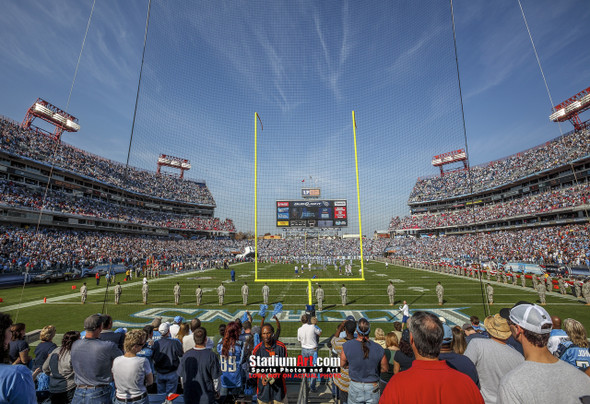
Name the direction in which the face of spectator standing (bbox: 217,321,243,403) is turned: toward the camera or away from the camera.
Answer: away from the camera

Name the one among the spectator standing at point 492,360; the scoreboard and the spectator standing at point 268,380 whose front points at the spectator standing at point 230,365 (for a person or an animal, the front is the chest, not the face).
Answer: the scoreboard

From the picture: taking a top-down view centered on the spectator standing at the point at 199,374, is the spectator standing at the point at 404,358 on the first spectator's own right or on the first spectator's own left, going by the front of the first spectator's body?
on the first spectator's own right

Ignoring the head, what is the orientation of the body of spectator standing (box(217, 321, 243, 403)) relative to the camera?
away from the camera

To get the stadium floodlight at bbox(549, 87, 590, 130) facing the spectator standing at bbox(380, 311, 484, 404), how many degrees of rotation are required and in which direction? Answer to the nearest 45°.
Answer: approximately 45° to its left

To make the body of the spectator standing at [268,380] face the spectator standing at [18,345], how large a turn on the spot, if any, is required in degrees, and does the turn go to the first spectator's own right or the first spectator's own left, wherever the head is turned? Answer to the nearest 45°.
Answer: approximately 90° to the first spectator's own right

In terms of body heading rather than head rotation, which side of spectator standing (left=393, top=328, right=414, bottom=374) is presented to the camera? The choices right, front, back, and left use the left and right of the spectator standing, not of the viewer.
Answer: back

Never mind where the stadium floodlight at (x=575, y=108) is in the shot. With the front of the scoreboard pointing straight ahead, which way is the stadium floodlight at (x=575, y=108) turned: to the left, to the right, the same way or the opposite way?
to the right

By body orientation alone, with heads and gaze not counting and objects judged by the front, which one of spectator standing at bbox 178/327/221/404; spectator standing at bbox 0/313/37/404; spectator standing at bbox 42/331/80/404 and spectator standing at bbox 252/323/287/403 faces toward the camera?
spectator standing at bbox 252/323/287/403

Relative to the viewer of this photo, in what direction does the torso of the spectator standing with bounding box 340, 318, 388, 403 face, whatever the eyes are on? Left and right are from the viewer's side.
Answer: facing away from the viewer

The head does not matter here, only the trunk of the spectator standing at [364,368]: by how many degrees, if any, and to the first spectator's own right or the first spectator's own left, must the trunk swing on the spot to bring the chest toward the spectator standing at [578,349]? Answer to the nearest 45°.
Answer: approximately 90° to the first spectator's own right

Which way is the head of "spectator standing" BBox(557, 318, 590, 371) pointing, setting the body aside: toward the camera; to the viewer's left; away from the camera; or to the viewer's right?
away from the camera

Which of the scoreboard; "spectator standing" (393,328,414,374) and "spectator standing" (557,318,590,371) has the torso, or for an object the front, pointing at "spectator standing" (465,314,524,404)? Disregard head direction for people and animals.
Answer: the scoreboard

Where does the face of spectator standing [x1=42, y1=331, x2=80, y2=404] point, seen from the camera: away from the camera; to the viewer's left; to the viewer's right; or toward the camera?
away from the camera

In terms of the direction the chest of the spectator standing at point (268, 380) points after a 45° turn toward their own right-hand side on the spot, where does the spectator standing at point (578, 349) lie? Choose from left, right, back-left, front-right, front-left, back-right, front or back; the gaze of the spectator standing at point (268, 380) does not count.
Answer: back-left

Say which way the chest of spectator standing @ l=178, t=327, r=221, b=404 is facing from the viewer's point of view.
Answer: away from the camera

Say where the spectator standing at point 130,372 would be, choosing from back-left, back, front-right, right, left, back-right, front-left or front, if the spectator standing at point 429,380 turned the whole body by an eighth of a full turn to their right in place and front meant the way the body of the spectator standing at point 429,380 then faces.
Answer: back-left
